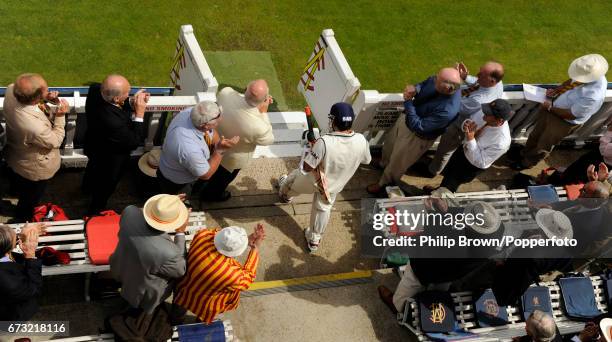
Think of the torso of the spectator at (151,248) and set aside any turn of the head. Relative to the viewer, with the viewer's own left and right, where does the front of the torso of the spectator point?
facing away from the viewer and to the right of the viewer

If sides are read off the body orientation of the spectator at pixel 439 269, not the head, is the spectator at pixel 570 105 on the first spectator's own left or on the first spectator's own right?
on the first spectator's own right

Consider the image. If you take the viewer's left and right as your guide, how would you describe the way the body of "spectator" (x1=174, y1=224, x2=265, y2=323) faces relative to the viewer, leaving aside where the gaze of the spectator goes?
facing away from the viewer and to the right of the viewer

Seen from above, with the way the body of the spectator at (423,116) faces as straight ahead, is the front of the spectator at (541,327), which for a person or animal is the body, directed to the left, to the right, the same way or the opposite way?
to the right

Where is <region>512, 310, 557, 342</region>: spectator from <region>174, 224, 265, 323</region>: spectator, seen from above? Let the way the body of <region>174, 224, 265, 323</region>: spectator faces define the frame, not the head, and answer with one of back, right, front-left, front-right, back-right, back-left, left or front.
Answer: front-right

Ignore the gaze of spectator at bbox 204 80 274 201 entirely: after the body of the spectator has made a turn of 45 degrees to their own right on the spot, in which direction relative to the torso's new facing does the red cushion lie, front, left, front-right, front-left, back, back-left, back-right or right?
back-right

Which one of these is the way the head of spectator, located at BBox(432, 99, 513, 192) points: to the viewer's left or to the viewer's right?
to the viewer's left

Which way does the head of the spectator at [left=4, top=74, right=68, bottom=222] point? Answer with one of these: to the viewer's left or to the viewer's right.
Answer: to the viewer's right

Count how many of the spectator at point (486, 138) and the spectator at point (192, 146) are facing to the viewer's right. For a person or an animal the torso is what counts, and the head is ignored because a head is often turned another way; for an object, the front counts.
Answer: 1

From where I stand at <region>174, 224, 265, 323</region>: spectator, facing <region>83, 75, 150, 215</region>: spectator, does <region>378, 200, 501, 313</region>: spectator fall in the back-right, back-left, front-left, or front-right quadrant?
back-right

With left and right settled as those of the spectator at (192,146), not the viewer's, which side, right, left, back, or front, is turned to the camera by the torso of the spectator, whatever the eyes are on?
right

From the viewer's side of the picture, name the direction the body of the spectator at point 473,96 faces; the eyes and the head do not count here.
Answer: to the viewer's left

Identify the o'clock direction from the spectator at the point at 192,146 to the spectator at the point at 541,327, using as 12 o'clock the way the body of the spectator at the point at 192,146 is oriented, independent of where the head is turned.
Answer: the spectator at the point at 541,327 is roughly at 1 o'clock from the spectator at the point at 192,146.

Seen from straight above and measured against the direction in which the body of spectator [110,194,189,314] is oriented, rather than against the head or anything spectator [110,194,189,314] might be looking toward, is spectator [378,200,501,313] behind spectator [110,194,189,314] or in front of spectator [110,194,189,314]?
in front

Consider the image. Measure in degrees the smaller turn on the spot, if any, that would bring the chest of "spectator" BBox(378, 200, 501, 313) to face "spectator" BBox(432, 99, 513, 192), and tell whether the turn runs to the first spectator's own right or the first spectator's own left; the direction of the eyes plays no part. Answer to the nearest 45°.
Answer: approximately 90° to the first spectator's own right
